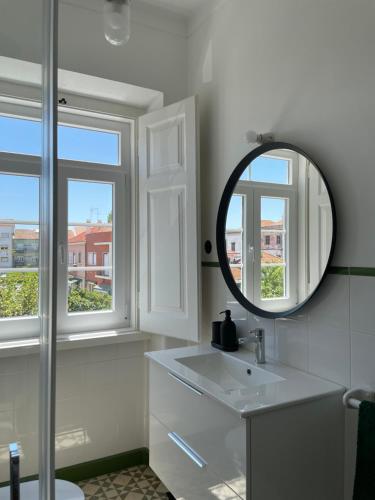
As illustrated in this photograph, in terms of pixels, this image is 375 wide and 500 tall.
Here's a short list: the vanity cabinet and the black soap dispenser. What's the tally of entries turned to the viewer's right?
0

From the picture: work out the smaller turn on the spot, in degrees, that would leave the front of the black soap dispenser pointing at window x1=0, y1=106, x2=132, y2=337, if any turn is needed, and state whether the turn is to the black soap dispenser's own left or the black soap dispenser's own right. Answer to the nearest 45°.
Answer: approximately 45° to the black soap dispenser's own right

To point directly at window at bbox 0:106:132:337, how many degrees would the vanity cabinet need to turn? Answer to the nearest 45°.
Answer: approximately 90° to its right

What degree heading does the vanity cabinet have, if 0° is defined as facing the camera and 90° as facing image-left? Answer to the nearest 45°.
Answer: approximately 45°

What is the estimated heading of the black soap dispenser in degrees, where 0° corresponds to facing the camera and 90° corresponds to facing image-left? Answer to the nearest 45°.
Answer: approximately 90°

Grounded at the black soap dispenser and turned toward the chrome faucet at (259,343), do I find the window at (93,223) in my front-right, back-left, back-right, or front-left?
back-right

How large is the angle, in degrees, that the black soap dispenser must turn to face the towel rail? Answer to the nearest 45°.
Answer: approximately 135° to its left
